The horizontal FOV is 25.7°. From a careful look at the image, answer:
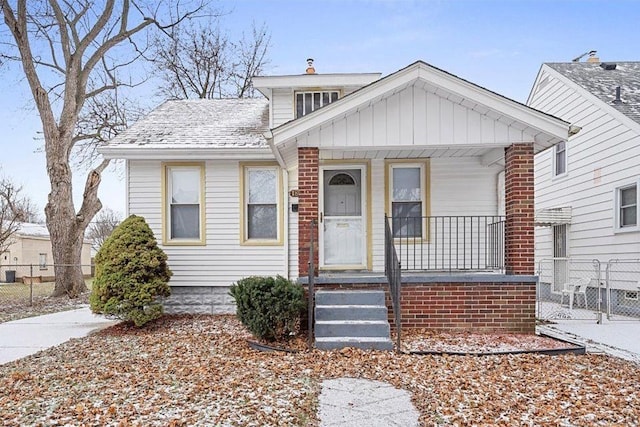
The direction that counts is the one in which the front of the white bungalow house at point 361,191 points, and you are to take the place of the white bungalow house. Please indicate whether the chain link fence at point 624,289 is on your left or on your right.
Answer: on your left

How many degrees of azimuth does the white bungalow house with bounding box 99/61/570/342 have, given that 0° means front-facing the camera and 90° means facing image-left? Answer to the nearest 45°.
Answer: approximately 0°

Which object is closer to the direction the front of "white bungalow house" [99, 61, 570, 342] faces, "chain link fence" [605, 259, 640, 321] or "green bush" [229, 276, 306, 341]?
the green bush

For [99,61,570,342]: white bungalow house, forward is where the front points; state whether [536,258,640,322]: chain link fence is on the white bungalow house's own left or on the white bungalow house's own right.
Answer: on the white bungalow house's own left
